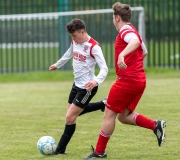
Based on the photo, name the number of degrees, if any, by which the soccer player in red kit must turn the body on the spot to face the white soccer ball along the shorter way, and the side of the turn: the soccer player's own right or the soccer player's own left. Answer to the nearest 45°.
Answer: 0° — they already face it

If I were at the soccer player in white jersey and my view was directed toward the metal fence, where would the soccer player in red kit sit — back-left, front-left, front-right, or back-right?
back-right

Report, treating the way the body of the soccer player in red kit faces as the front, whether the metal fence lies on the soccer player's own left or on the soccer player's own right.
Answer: on the soccer player's own right

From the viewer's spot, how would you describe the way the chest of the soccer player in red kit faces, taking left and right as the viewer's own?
facing to the left of the viewer

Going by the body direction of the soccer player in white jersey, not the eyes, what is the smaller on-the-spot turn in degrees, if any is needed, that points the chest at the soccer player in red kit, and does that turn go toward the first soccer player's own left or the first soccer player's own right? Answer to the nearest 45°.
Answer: approximately 90° to the first soccer player's own left
